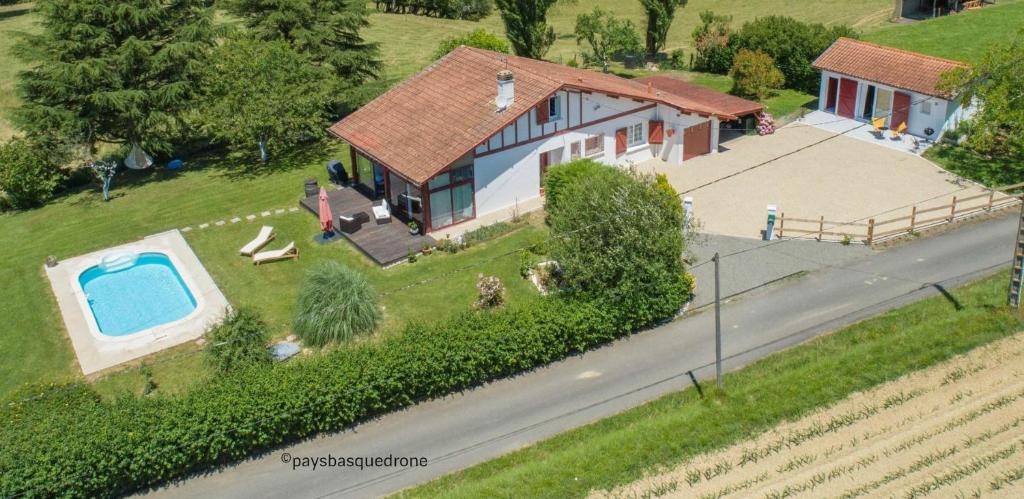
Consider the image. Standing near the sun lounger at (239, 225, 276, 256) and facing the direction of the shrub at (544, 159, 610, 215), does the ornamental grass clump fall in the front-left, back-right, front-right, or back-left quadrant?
front-right

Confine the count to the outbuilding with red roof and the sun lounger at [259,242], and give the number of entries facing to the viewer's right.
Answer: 0

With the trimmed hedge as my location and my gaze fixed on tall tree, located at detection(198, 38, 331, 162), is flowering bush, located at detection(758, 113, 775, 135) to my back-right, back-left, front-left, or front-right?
front-right

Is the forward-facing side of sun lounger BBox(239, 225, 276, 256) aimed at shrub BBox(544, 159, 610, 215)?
no

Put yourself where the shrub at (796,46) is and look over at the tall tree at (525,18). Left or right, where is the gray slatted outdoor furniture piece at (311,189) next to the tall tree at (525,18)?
left

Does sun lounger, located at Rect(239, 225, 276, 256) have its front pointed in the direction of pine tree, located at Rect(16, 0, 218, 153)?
no

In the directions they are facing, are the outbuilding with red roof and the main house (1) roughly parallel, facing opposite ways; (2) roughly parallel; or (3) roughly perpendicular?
roughly perpendicular

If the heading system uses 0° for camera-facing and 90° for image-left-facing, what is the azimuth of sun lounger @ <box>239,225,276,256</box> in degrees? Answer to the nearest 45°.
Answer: approximately 45°

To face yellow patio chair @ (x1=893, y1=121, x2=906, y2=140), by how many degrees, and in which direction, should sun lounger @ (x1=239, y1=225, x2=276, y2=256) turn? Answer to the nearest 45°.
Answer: approximately 135° to its left

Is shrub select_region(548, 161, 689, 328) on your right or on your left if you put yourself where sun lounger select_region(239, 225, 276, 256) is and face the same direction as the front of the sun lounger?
on your left

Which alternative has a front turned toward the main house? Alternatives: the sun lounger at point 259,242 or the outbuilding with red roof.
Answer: the outbuilding with red roof

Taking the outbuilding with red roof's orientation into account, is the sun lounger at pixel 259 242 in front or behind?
in front

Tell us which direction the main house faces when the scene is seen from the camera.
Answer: facing the viewer and to the right of the viewer

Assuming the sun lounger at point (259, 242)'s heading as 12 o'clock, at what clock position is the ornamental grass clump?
The ornamental grass clump is roughly at 10 o'clock from the sun lounger.

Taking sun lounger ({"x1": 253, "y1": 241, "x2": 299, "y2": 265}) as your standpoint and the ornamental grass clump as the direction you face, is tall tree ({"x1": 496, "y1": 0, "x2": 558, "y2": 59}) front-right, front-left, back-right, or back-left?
back-left

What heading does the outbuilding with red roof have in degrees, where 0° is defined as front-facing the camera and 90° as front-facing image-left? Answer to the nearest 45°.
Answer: approximately 45°

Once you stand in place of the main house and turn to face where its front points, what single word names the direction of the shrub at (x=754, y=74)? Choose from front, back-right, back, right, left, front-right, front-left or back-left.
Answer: left

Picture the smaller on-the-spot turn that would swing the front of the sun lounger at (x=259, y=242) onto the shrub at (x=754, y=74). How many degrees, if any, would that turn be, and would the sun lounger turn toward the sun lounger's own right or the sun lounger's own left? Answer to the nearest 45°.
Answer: approximately 135° to the sun lounger's own left

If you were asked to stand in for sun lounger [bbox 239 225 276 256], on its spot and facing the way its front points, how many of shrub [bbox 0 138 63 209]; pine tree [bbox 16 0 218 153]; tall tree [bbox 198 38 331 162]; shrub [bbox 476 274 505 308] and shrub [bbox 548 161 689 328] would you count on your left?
2

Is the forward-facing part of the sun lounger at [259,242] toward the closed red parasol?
no

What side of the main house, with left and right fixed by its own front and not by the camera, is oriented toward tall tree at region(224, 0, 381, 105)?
back
